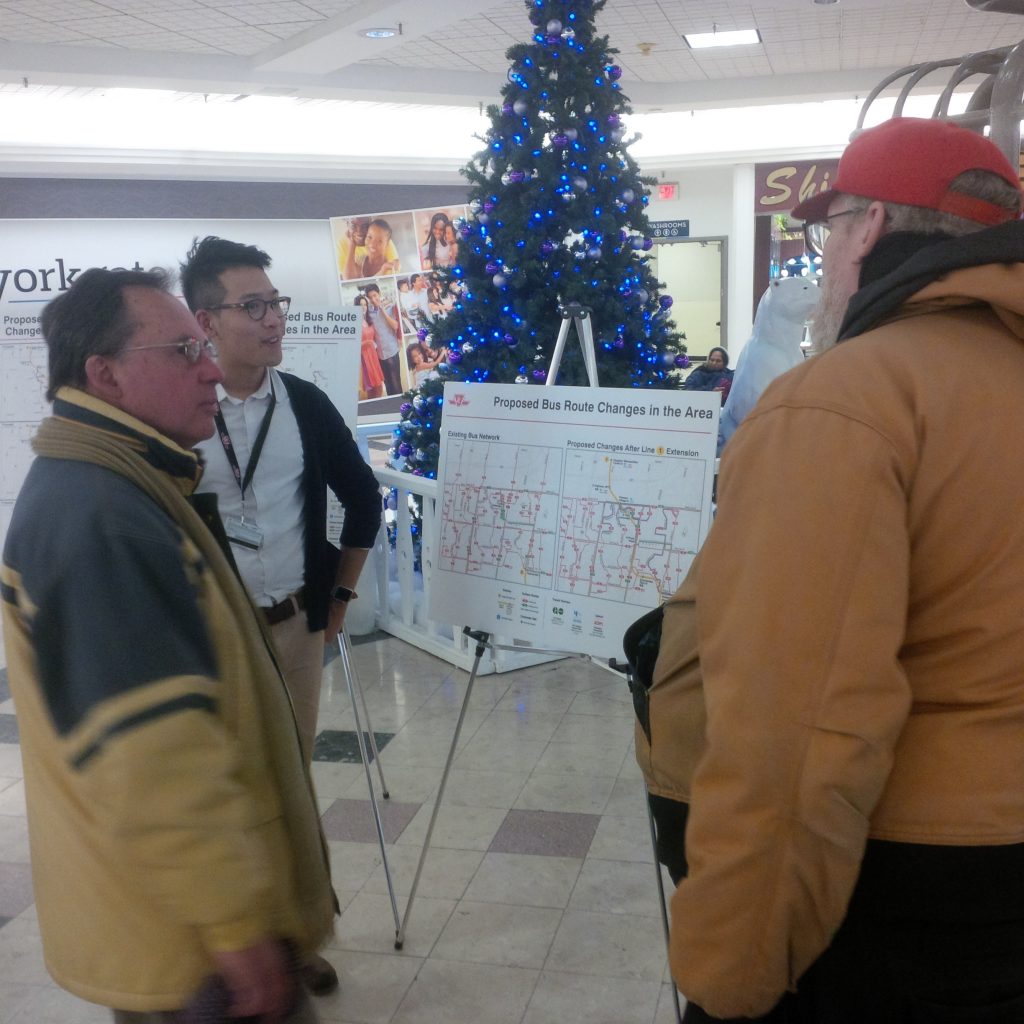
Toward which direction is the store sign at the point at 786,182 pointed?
toward the camera

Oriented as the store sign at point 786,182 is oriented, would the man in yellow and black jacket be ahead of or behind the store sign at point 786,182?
ahead

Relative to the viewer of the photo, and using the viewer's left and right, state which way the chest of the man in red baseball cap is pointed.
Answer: facing away from the viewer and to the left of the viewer

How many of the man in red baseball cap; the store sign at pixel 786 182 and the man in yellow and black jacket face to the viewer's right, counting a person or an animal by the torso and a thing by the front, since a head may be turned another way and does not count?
1

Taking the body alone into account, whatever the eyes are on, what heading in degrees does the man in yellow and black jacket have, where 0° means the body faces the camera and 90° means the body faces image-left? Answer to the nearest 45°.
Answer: approximately 270°

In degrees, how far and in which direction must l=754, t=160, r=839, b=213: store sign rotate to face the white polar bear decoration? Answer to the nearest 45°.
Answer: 0° — it already faces it

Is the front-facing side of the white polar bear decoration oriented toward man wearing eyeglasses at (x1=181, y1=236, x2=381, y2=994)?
no

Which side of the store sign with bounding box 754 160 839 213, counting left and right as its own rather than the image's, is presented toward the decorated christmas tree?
front

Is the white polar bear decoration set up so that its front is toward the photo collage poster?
no

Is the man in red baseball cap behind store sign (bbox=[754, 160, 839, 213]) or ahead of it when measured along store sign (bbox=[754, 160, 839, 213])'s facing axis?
ahead

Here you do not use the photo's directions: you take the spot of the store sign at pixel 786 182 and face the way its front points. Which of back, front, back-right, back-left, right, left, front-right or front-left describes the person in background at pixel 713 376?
front

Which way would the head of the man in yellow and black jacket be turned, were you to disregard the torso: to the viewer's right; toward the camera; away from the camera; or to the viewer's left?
to the viewer's right

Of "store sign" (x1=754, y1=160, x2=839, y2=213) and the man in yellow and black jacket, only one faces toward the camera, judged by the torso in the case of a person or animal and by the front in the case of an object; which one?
the store sign

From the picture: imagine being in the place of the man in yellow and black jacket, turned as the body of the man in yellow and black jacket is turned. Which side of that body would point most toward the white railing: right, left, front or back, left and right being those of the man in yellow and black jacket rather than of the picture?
left
